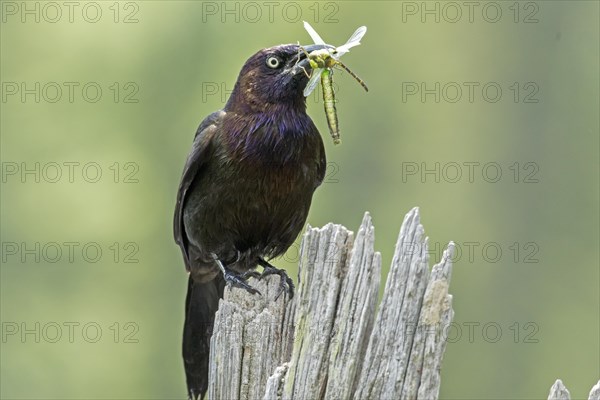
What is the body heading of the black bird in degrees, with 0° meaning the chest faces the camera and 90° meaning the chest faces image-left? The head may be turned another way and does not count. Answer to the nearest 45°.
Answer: approximately 315°
